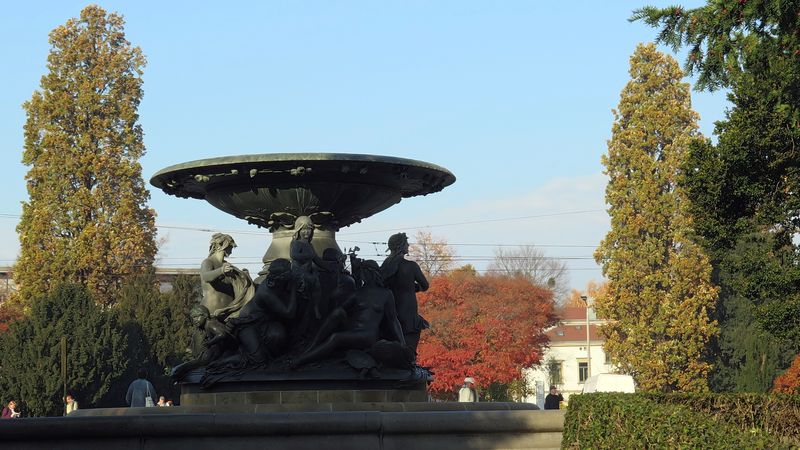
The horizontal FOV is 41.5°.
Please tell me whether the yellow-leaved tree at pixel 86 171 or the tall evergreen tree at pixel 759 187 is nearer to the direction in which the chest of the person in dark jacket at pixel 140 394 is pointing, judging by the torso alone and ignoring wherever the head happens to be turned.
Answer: the yellow-leaved tree

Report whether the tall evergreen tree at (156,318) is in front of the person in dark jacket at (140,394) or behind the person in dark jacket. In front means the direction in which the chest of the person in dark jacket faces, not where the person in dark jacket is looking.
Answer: in front

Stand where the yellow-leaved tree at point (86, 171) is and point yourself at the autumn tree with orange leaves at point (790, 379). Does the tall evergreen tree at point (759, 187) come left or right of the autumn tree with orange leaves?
right

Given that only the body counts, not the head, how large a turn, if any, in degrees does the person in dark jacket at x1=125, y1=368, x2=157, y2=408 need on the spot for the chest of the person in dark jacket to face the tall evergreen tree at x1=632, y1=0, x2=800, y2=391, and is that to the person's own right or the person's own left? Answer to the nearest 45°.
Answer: approximately 90° to the person's own right

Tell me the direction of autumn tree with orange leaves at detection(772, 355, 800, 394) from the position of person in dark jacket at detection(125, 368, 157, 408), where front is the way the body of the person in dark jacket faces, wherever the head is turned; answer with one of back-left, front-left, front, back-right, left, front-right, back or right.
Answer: front-right

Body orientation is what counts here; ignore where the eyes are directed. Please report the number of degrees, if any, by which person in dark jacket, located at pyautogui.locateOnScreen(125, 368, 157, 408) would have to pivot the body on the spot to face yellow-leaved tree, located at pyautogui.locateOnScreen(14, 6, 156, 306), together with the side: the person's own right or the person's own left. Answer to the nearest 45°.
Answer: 0° — they already face it

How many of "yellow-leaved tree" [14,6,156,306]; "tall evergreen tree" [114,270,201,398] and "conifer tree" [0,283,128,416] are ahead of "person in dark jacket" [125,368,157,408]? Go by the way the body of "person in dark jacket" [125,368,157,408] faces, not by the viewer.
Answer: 3

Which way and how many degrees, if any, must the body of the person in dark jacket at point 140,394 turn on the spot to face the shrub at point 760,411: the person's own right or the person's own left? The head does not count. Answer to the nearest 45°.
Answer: approximately 135° to the person's own right

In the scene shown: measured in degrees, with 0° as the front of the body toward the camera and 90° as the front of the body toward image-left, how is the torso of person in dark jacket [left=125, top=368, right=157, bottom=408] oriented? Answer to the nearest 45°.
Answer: approximately 180°

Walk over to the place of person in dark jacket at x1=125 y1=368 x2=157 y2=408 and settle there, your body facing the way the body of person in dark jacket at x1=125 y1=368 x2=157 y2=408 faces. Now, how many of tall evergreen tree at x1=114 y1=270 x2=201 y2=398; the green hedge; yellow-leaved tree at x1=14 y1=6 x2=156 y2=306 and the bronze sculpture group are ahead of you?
2
